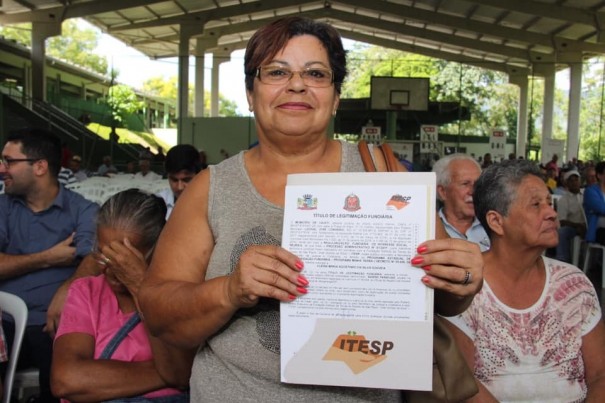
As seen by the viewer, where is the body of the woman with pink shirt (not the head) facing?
toward the camera

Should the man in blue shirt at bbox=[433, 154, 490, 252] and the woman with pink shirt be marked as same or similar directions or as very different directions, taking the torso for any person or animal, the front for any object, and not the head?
same or similar directions

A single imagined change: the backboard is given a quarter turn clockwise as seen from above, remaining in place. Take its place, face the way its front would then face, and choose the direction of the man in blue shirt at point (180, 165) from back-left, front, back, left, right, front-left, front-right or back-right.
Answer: left

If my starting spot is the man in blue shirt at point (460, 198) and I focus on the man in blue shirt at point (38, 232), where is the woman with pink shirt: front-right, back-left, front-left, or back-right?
front-left

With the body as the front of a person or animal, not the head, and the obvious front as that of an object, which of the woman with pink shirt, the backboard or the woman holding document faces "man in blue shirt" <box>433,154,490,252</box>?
the backboard

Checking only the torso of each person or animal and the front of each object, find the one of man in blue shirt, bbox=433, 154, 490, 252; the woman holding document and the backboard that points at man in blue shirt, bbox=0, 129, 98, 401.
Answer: the backboard

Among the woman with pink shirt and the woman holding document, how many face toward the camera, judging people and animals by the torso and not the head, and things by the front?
2

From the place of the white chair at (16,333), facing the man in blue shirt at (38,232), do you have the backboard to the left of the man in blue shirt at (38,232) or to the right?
right

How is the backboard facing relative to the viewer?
toward the camera

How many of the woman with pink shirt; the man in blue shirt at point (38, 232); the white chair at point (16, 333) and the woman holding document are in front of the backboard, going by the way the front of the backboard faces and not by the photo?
4

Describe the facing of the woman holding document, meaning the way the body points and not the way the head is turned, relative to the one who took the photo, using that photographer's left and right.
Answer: facing the viewer

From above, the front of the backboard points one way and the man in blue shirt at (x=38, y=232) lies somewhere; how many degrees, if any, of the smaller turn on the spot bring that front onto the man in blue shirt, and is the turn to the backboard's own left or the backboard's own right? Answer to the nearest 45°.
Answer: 0° — it already faces them

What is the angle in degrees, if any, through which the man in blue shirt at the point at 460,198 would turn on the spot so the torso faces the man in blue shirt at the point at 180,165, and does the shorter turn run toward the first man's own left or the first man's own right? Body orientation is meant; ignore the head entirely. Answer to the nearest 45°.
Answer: approximately 135° to the first man's own right

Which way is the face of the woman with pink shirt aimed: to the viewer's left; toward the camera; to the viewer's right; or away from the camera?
toward the camera

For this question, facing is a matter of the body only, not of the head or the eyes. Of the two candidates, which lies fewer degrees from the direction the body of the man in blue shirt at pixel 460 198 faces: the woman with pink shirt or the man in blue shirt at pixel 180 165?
the woman with pink shirt
